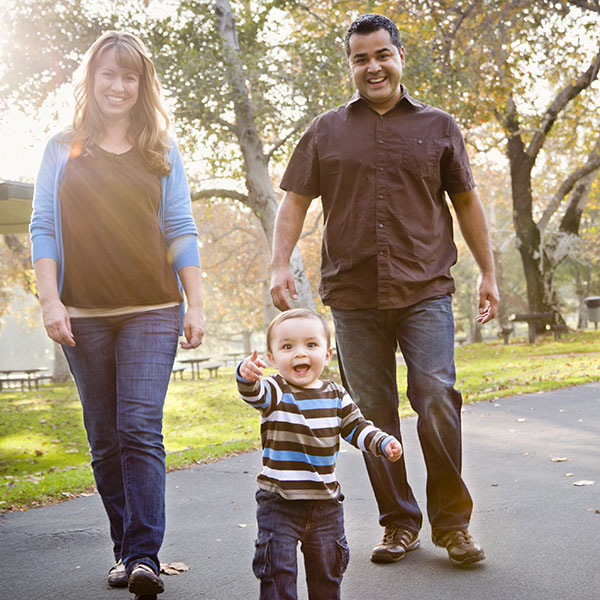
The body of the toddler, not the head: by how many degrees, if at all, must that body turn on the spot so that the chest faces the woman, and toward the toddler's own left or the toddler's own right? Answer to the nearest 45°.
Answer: approximately 135° to the toddler's own right

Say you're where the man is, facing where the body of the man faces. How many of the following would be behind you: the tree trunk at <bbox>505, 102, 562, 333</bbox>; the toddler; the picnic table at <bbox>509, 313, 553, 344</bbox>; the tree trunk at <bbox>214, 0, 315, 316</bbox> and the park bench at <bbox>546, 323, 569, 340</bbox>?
4

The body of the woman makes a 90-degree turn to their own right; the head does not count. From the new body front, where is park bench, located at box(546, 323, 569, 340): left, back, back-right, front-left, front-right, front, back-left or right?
back-right

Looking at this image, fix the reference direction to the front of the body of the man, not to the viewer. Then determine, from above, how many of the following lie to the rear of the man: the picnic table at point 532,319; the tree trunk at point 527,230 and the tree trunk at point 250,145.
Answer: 3

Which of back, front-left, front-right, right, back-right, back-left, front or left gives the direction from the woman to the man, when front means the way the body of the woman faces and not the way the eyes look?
left

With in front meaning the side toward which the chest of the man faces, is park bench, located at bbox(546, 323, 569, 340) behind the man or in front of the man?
behind

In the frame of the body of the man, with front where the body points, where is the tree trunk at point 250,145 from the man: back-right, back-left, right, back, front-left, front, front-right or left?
back

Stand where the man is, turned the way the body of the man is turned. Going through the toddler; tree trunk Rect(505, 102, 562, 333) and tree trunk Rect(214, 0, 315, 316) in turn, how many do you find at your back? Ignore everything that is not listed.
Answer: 2

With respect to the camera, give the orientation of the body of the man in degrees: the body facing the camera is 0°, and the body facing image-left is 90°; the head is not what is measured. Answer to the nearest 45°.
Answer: approximately 0°
